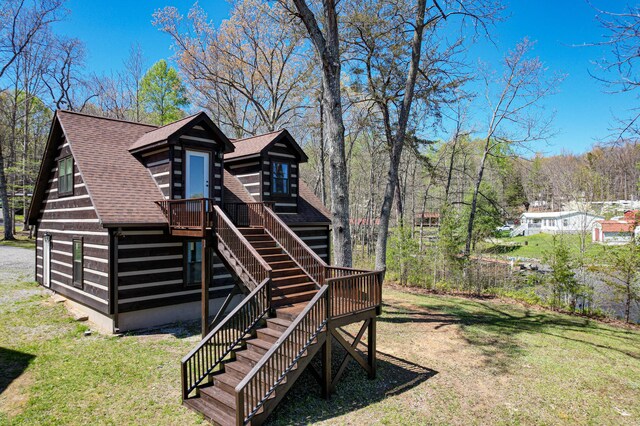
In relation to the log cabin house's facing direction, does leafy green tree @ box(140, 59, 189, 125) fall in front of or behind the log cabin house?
behind

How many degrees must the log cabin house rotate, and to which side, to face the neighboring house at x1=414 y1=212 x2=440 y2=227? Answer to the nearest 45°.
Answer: approximately 90° to its left

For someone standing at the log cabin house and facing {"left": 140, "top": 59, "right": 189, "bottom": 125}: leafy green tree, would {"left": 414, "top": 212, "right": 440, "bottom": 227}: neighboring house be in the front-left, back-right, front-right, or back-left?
front-right

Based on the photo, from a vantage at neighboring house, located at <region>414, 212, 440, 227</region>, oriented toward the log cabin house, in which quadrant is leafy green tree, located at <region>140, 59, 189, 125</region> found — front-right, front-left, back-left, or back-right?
front-right

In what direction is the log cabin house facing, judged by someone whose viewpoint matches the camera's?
facing the viewer and to the right of the viewer

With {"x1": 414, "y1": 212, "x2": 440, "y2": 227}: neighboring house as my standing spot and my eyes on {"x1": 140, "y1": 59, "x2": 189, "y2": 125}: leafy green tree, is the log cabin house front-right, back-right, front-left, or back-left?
front-left
